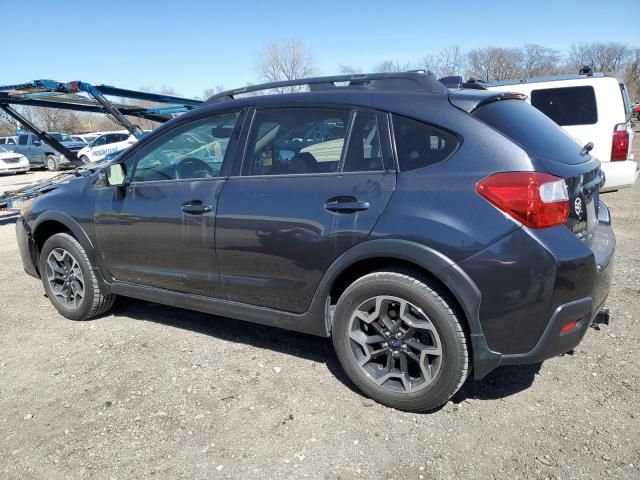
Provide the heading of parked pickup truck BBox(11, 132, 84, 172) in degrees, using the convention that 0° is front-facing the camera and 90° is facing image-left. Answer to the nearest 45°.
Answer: approximately 315°

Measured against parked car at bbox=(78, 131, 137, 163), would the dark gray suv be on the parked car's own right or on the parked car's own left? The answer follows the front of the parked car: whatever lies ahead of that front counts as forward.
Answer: on the parked car's own left

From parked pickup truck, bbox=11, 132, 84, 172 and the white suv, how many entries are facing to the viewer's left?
1

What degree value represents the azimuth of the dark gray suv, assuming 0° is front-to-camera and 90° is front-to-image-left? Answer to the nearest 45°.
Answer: approximately 135°

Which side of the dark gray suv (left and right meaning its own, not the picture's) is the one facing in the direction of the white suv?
right

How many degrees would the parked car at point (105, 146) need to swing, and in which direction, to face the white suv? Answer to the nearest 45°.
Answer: approximately 45° to its left
